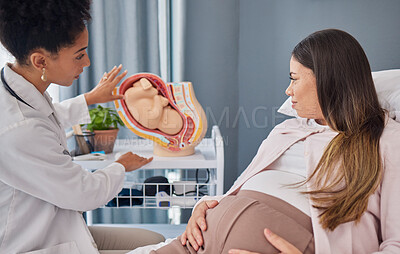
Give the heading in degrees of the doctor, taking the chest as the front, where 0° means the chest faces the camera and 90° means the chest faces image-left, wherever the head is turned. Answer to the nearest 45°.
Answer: approximately 270°

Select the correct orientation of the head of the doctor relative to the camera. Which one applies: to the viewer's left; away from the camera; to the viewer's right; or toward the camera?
to the viewer's right

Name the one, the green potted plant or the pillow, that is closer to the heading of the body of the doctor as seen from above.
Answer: the pillow

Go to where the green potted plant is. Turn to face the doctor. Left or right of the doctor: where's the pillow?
left

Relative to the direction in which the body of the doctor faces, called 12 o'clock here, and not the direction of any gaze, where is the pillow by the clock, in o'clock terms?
The pillow is roughly at 12 o'clock from the doctor.

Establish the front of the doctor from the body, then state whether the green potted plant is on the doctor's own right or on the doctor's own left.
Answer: on the doctor's own left
